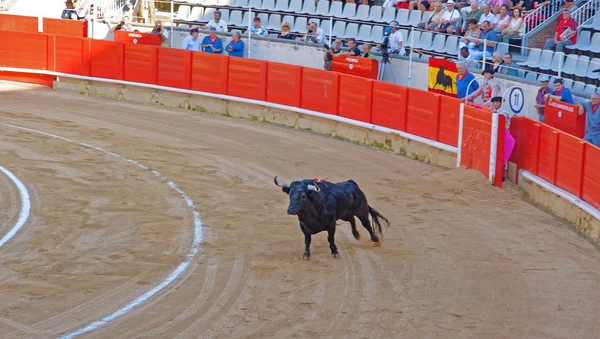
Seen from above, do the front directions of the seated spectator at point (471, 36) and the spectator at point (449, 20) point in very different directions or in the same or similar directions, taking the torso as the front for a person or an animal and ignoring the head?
same or similar directions

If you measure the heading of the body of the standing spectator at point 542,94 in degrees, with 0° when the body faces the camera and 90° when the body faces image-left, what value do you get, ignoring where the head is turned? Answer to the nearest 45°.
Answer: approximately 45°

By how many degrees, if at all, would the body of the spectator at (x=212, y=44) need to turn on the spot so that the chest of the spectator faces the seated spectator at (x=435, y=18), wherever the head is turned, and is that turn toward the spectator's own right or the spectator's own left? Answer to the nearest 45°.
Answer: approximately 90° to the spectator's own left

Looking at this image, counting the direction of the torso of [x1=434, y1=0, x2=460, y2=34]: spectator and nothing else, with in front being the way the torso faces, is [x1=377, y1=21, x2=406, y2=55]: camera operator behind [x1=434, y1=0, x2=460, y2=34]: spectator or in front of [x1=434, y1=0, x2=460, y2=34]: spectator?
in front

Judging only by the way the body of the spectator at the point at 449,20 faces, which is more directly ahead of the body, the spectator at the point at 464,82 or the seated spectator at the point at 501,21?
the spectator

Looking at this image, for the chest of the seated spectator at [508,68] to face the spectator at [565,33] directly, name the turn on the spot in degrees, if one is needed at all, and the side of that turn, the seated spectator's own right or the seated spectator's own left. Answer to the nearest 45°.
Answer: approximately 180°

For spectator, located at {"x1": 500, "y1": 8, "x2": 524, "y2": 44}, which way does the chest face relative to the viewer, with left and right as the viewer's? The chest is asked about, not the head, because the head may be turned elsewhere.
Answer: facing the viewer and to the left of the viewer

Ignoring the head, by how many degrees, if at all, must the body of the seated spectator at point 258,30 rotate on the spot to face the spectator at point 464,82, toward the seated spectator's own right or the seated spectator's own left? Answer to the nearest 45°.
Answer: approximately 45° to the seated spectator's own left

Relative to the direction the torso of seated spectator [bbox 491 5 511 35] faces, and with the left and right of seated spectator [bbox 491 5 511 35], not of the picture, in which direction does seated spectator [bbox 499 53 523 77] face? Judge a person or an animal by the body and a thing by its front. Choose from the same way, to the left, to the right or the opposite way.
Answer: the same way

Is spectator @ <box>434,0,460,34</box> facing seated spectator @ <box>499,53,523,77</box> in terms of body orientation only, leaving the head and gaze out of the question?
no

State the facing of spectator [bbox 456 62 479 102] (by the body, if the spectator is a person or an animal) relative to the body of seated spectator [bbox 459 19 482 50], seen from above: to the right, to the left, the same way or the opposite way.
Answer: the same way

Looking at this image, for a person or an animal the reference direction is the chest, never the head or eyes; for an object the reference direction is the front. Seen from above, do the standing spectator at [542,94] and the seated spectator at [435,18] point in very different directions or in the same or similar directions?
same or similar directions

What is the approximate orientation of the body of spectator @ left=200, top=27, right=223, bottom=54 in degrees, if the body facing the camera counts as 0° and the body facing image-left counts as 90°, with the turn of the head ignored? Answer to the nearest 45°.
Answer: approximately 0°

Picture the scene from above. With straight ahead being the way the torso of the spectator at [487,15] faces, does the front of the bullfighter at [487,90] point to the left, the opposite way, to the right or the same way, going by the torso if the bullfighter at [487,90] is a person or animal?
the same way

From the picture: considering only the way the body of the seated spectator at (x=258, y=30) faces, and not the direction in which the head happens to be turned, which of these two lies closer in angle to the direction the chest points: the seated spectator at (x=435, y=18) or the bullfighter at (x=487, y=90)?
the bullfighter

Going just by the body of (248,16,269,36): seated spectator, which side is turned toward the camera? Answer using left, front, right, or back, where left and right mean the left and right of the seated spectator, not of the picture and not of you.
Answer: front

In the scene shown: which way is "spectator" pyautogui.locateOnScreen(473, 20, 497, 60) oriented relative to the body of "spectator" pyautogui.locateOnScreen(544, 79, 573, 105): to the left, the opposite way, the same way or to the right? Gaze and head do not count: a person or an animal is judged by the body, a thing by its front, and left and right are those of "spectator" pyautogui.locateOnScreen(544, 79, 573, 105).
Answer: the same way
